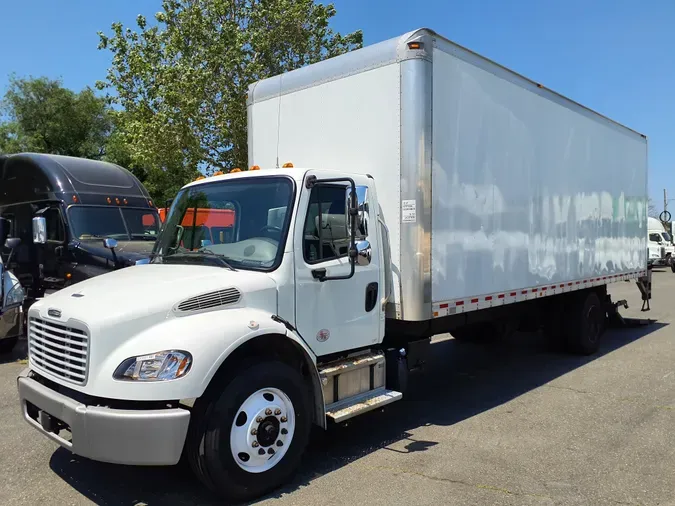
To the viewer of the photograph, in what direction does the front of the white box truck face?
facing the viewer and to the left of the viewer

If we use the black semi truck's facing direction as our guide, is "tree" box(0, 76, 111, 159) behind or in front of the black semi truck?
behind

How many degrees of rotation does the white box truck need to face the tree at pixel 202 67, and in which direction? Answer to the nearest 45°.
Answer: approximately 135° to its right

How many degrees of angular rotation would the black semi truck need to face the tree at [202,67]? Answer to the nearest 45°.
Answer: approximately 90° to its left

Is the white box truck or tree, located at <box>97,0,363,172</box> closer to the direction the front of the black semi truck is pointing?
the white box truck

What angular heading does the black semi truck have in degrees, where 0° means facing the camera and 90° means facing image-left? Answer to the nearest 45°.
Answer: approximately 315°

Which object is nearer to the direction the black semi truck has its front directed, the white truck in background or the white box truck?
the white box truck

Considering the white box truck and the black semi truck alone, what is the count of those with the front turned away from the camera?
0

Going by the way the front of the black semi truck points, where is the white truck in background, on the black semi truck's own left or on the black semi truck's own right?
on the black semi truck's own left

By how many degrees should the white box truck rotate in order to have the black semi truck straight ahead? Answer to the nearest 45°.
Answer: approximately 90° to its right

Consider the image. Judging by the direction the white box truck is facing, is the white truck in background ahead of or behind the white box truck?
behind
